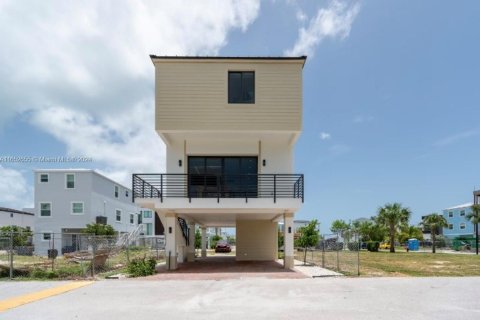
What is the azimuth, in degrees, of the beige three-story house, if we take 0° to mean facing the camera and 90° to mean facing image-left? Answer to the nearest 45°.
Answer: approximately 0°

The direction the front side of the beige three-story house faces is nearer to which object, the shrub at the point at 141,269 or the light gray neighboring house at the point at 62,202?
the shrub

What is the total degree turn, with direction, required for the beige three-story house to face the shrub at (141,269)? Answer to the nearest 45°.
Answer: approximately 45° to its right

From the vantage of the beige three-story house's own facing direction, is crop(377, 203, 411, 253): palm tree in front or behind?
behind
